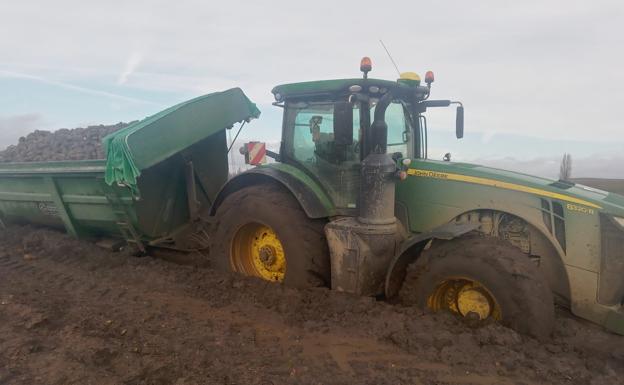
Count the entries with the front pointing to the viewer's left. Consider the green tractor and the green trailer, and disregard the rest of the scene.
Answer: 0

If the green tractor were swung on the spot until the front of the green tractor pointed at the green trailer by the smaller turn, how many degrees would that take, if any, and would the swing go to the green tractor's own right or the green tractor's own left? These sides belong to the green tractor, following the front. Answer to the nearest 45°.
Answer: approximately 135° to the green tractor's own right

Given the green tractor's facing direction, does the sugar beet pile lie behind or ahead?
behind

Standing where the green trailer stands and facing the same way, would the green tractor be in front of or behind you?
in front

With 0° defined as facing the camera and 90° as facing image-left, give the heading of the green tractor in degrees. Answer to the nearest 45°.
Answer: approximately 315°

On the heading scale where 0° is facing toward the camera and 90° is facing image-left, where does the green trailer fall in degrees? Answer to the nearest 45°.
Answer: approximately 315°
